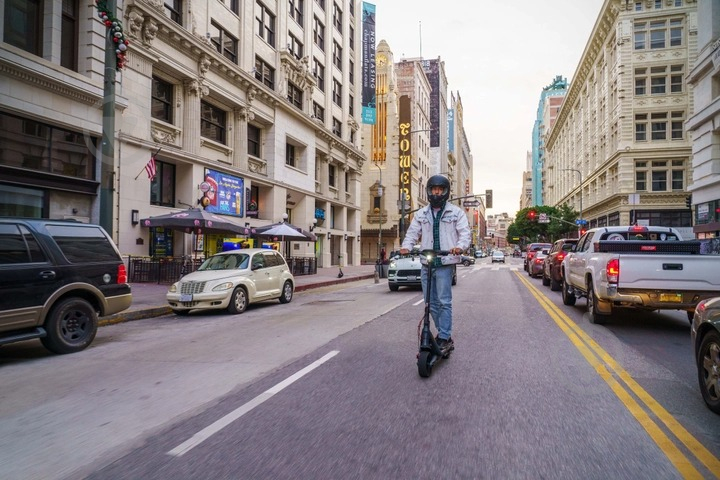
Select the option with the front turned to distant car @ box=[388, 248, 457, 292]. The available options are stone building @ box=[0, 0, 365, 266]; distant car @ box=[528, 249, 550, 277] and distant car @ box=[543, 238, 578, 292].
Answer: the stone building

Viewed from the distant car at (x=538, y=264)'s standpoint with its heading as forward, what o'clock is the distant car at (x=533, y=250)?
the distant car at (x=533, y=250) is roughly at 12 o'clock from the distant car at (x=538, y=264).

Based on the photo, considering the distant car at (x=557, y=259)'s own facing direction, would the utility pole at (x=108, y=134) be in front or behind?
behind

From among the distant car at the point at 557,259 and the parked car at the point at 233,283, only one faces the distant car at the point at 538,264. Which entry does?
the distant car at the point at 557,259

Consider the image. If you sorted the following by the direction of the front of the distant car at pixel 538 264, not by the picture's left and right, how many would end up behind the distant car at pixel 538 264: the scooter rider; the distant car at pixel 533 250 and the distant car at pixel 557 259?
2

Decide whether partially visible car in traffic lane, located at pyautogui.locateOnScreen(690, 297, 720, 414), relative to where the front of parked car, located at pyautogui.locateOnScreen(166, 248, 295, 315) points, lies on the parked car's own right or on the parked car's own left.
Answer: on the parked car's own left

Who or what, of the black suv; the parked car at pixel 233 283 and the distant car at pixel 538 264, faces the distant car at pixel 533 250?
the distant car at pixel 538 264

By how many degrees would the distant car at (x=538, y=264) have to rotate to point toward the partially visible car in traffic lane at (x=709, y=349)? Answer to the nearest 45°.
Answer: approximately 180°

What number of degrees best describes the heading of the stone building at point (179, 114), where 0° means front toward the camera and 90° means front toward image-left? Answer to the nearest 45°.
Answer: approximately 315°

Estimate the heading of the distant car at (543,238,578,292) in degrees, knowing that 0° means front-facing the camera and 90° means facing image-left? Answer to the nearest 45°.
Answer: approximately 180°
